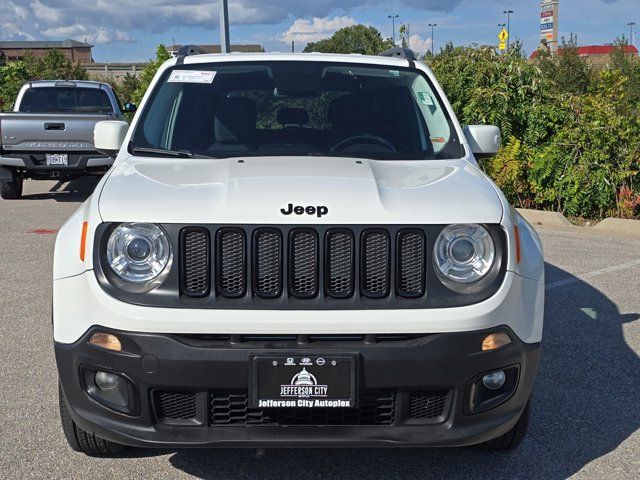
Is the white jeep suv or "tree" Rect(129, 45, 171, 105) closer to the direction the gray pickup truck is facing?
the tree

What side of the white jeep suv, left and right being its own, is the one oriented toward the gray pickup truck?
back

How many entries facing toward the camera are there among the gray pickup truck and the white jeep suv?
1

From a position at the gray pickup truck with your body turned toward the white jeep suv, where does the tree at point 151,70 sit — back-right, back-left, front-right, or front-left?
back-left

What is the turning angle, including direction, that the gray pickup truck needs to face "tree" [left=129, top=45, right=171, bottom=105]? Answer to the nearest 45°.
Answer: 0° — it already faces it

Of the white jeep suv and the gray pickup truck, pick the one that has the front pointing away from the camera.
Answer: the gray pickup truck

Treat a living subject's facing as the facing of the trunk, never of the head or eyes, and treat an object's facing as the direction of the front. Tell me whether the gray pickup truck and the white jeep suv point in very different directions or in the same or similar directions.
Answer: very different directions

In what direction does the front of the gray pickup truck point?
away from the camera

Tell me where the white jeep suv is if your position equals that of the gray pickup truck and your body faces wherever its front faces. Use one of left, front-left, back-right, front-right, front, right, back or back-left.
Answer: back

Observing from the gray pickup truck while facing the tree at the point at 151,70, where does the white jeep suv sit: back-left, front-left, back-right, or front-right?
back-right

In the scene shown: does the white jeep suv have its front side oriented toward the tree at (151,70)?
no

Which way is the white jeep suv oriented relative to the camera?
toward the camera

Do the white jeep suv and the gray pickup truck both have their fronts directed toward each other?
no
